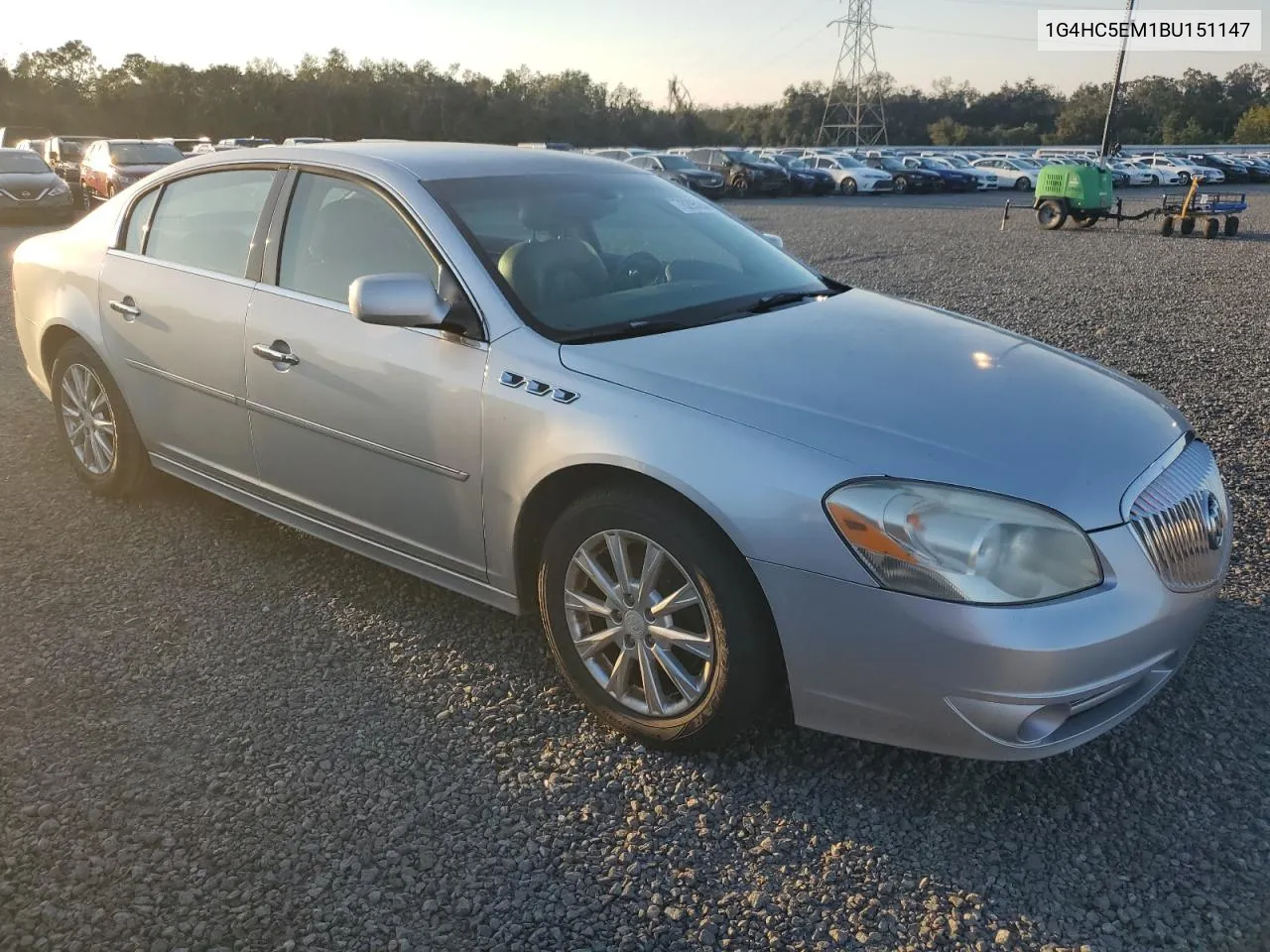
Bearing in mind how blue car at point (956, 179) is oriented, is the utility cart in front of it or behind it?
in front

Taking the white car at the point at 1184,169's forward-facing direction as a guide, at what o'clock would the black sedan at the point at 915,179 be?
The black sedan is roughly at 3 o'clock from the white car.

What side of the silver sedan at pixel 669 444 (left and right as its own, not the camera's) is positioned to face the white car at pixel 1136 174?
left

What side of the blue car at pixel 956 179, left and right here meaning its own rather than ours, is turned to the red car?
right

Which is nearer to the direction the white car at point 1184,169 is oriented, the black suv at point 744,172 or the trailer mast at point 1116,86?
the black suv

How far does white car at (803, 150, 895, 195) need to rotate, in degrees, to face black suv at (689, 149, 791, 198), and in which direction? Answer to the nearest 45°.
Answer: approximately 90° to its right

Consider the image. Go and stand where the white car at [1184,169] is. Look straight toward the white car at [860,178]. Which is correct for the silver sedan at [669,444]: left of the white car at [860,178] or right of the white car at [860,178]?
left

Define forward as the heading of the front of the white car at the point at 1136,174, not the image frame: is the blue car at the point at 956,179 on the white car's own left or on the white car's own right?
on the white car's own right

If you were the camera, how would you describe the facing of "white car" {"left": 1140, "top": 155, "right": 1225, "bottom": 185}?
facing the viewer and to the right of the viewer

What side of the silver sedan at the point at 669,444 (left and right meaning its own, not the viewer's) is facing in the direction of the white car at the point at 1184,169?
left
